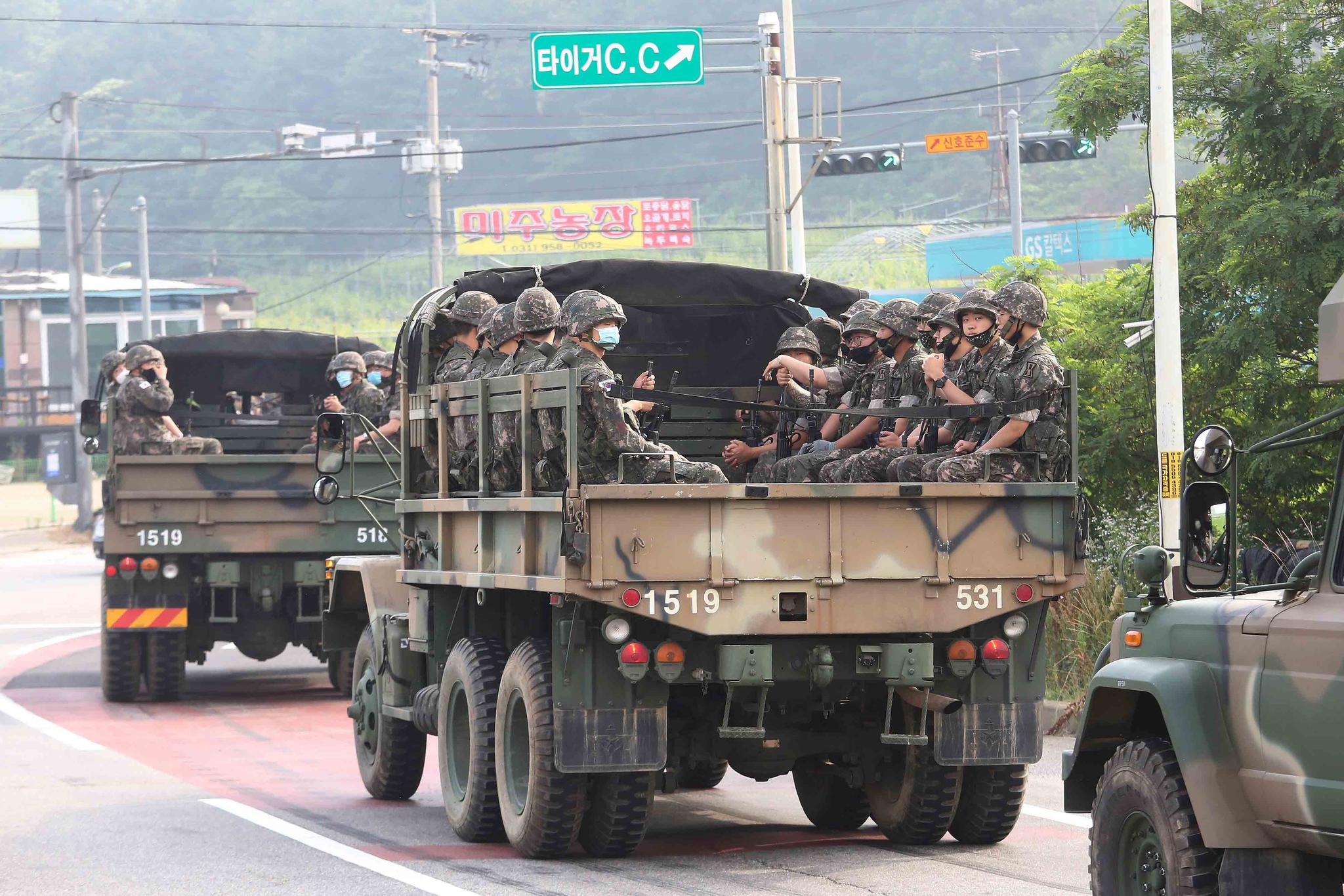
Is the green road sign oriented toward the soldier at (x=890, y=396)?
yes

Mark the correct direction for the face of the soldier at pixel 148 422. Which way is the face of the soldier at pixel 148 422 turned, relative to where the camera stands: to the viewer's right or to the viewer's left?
to the viewer's right

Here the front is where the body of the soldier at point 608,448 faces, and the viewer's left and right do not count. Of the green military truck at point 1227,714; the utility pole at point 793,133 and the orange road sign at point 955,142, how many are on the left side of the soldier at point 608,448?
2

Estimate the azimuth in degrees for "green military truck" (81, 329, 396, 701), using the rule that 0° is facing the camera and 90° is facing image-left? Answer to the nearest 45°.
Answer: approximately 180°

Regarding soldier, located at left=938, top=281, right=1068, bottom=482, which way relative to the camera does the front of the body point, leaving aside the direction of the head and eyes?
to the viewer's left

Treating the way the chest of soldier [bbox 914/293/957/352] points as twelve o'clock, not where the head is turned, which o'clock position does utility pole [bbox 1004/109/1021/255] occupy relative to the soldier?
The utility pole is roughly at 3 o'clock from the soldier.

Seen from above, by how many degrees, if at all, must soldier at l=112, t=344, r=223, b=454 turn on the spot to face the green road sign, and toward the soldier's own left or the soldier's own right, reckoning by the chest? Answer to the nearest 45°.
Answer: approximately 45° to the soldier's own left

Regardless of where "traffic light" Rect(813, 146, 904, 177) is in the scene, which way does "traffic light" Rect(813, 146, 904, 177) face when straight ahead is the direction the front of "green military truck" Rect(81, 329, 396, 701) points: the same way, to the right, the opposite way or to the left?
the opposite way

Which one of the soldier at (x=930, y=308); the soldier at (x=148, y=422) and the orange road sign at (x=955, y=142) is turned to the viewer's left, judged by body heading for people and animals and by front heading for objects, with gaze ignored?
the soldier at (x=930, y=308)

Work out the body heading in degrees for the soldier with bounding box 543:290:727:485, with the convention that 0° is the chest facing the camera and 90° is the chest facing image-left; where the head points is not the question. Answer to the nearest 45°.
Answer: approximately 270°

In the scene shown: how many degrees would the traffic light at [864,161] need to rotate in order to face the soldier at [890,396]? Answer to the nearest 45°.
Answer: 0° — it already faces them

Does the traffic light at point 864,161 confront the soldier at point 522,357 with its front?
yes

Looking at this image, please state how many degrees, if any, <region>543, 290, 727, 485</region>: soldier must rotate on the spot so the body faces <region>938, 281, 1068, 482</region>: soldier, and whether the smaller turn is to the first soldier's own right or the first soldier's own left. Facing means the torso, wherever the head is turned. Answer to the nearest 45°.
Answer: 0° — they already face them

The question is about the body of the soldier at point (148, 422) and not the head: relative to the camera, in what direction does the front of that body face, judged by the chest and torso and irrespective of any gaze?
to the viewer's right

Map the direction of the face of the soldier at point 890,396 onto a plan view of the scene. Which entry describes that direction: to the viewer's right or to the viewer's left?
to the viewer's left
